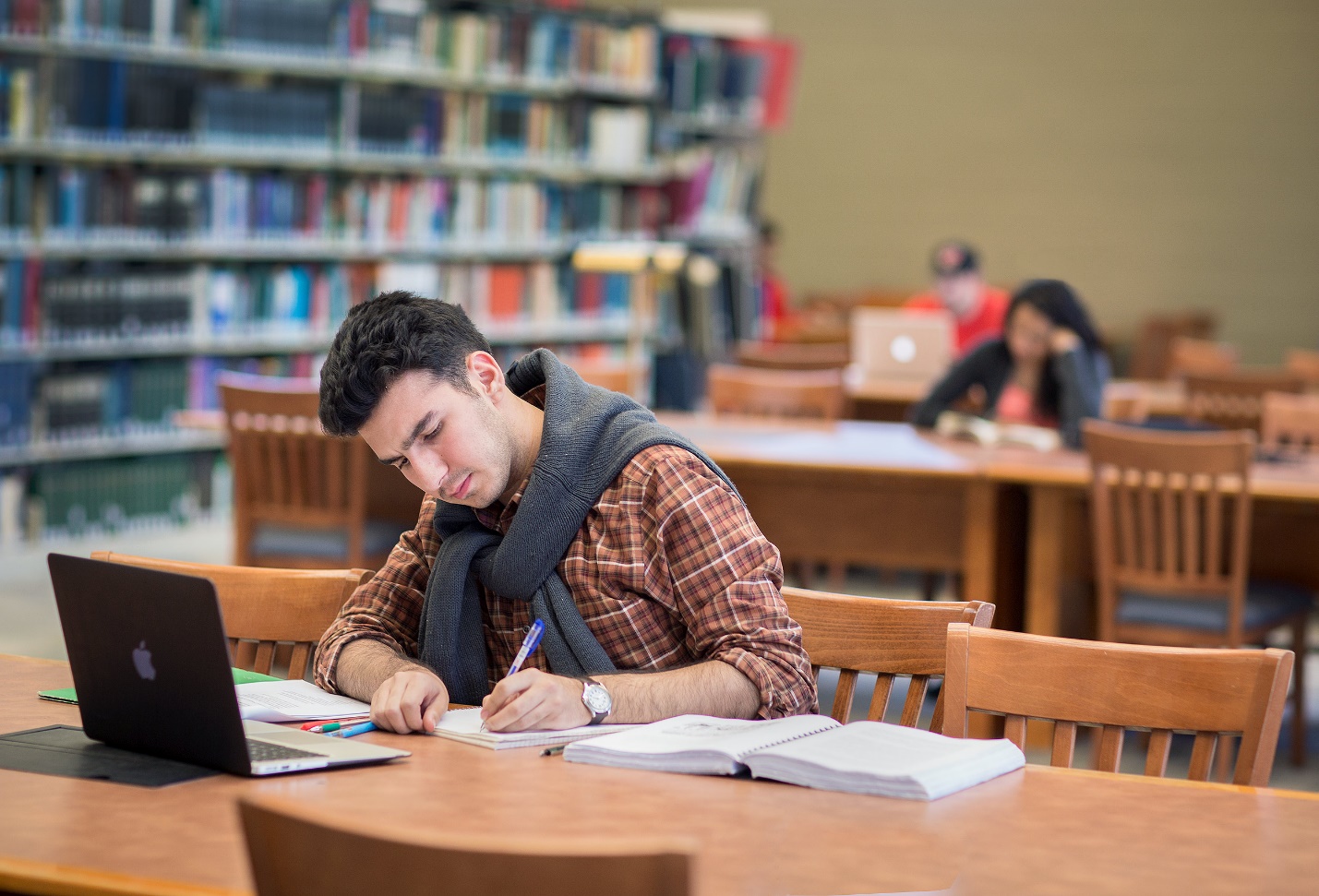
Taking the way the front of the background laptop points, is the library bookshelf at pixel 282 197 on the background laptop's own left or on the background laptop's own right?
on the background laptop's own left

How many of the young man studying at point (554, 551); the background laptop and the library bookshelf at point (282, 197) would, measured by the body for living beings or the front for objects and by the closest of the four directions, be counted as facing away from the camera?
1

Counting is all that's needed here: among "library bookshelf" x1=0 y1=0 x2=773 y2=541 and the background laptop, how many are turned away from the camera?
1

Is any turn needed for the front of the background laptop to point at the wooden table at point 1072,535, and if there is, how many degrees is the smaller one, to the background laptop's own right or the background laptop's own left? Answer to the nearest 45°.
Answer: approximately 180°

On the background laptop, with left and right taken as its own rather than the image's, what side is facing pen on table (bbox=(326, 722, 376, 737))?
back

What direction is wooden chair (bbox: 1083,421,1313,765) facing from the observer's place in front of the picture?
facing away from the viewer and to the right of the viewer

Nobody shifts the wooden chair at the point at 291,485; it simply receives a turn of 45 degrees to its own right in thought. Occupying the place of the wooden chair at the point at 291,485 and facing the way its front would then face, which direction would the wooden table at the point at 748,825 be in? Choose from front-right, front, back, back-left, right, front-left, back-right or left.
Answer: right

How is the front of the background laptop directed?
away from the camera

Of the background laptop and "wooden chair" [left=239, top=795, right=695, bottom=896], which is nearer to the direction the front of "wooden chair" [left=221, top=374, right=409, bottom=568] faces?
the background laptop

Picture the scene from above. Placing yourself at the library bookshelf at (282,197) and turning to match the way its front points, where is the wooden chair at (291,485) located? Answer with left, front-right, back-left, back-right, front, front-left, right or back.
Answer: front-right

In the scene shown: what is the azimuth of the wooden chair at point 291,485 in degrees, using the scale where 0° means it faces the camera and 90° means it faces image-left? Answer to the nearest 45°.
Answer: approximately 225°
